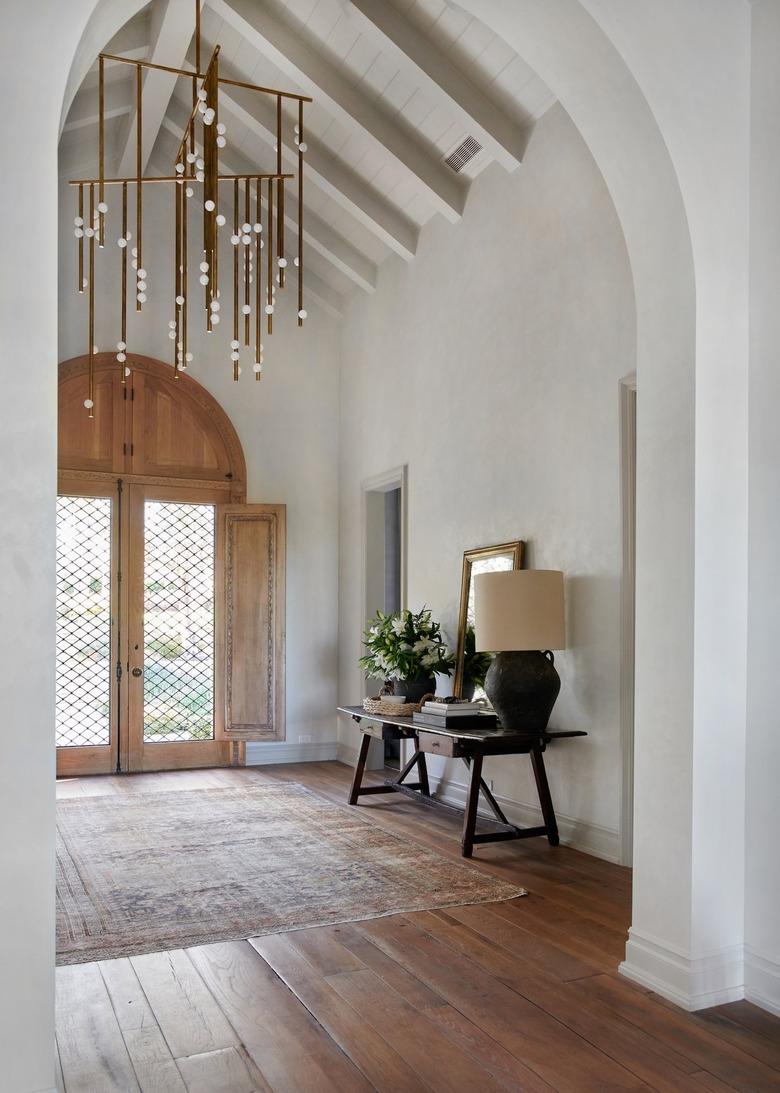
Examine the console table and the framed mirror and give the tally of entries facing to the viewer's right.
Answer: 0

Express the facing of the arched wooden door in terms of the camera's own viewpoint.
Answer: facing the viewer

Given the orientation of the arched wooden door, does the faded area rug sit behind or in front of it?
in front

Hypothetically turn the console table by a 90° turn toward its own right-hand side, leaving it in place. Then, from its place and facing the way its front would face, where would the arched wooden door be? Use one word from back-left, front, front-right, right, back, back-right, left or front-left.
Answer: front

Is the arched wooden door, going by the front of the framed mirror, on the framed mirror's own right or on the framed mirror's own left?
on the framed mirror's own right

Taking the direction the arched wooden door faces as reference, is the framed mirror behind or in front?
in front

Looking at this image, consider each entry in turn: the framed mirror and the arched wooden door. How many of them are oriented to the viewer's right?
0

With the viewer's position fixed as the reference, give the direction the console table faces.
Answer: facing the viewer and to the left of the viewer
